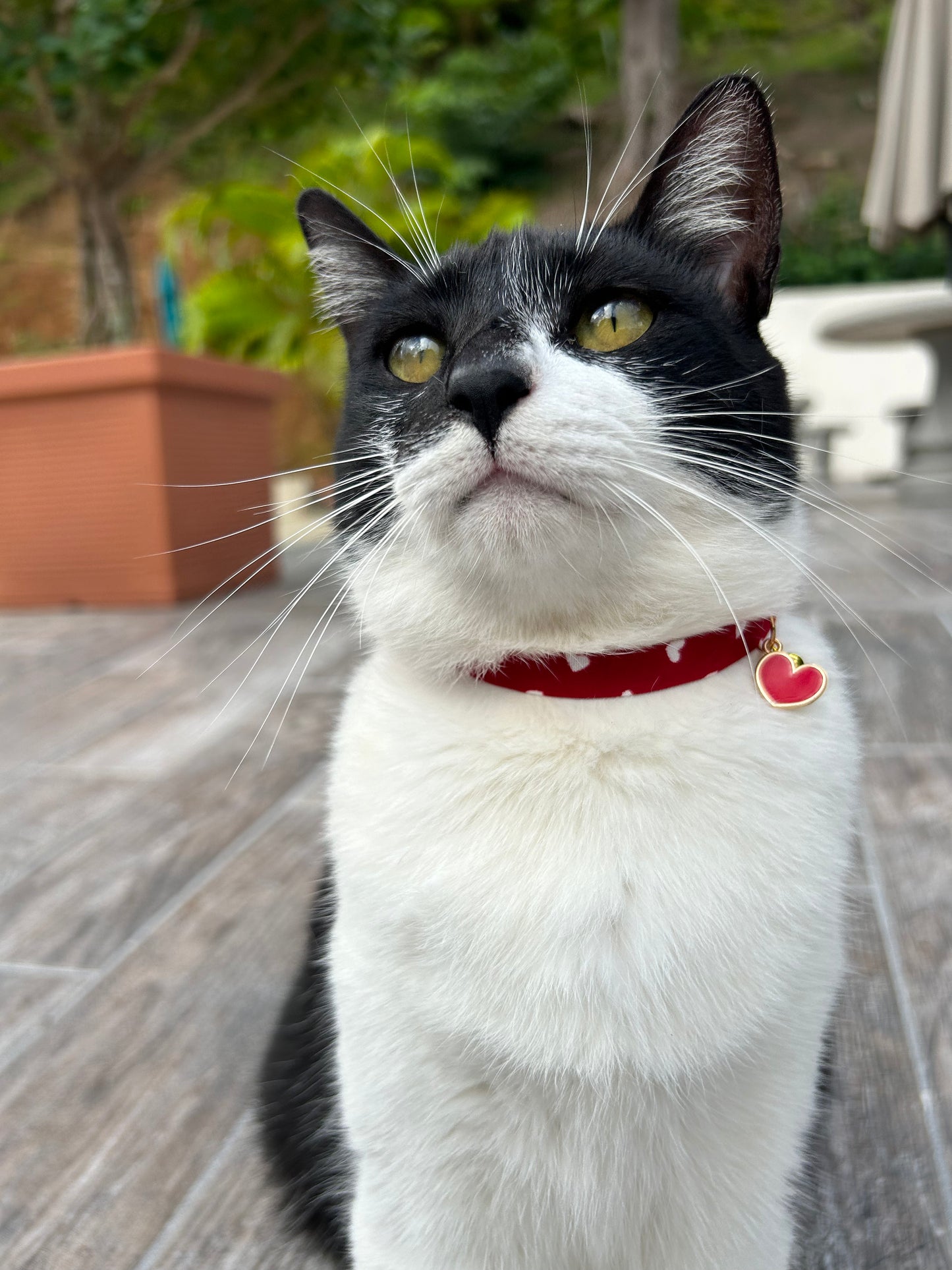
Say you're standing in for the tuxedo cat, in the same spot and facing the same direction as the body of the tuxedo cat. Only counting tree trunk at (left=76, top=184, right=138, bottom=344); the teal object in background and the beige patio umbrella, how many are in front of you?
0

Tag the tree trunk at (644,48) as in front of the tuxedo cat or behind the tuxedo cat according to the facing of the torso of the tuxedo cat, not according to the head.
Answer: behind

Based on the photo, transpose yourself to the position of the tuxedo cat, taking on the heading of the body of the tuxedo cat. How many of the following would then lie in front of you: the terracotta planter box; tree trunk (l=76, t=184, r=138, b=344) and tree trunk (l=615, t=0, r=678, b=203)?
0

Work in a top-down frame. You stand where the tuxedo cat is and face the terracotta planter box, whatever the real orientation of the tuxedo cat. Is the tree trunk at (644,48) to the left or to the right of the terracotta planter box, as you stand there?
right

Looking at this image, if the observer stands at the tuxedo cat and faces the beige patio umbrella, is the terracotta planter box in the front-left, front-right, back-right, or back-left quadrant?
front-left

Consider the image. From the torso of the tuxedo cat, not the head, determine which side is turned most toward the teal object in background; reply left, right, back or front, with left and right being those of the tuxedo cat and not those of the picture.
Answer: back

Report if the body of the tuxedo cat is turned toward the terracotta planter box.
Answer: no

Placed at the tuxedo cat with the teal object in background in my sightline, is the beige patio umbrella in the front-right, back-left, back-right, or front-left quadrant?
front-right

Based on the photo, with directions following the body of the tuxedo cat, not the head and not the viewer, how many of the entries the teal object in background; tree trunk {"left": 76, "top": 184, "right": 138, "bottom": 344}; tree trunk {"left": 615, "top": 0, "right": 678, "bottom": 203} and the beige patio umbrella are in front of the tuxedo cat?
0

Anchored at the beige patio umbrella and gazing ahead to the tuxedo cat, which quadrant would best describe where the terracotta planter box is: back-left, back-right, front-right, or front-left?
front-right

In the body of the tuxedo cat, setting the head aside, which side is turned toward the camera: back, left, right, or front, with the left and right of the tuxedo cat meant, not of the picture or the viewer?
front

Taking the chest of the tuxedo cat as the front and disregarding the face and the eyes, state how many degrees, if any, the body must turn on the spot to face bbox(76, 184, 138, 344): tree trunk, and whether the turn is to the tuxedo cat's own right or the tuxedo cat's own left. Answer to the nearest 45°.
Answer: approximately 135° to the tuxedo cat's own right

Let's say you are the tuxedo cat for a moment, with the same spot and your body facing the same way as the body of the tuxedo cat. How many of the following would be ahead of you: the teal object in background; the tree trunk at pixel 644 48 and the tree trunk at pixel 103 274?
0

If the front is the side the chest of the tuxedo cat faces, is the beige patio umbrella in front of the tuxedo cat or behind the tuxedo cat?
behind
